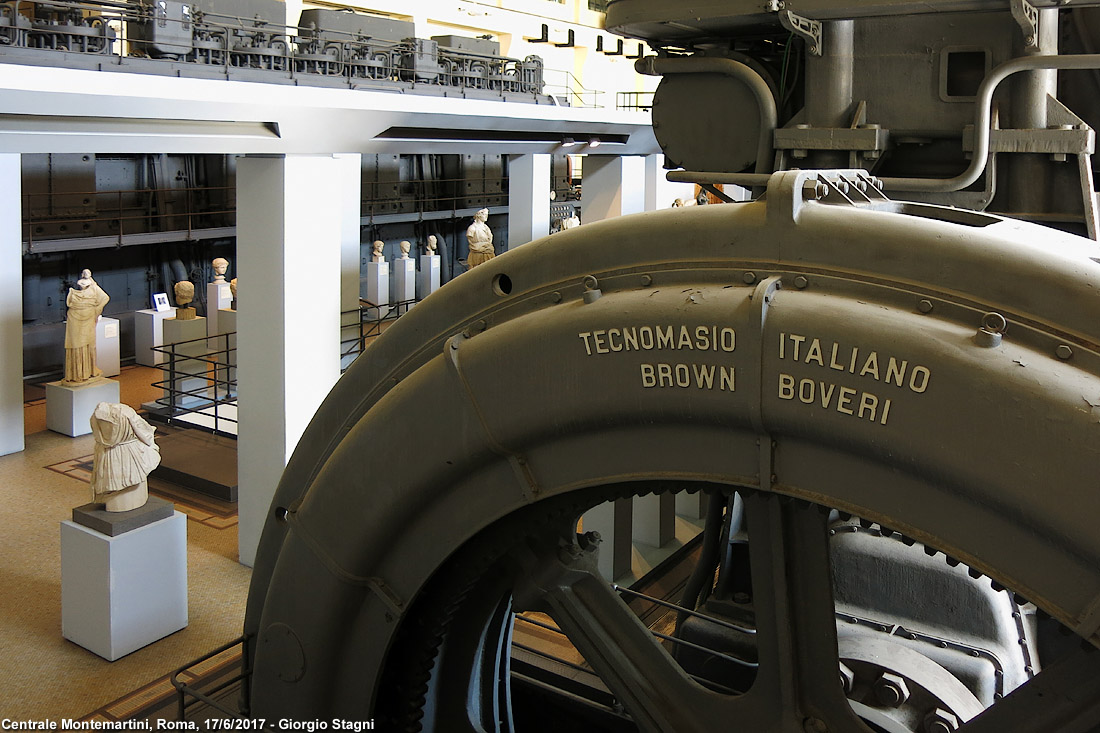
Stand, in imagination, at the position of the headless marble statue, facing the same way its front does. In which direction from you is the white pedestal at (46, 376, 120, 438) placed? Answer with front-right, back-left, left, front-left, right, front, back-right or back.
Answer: back-right

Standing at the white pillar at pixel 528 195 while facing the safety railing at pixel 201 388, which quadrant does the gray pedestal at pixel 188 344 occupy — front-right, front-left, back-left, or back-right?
front-right

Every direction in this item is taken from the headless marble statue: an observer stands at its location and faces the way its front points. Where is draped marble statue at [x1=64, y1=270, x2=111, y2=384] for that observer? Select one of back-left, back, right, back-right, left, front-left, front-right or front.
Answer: back-right

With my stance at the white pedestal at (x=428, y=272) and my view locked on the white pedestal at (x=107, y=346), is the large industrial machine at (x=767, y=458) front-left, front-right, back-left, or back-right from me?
front-left

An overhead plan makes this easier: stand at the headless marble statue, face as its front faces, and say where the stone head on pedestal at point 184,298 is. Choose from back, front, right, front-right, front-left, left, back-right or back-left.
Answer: back-right

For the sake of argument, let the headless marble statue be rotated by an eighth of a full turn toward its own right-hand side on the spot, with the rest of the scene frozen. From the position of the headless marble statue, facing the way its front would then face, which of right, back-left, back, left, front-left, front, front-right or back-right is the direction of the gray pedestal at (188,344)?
right

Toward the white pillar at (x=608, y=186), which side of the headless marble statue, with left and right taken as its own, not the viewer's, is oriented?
back

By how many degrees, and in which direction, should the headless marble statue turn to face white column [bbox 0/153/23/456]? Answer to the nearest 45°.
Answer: approximately 135° to its right

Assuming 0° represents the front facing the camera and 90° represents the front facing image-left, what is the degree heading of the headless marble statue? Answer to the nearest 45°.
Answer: approximately 45°

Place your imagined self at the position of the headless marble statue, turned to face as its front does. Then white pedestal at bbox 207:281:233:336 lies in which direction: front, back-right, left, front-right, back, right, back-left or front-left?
back-right
